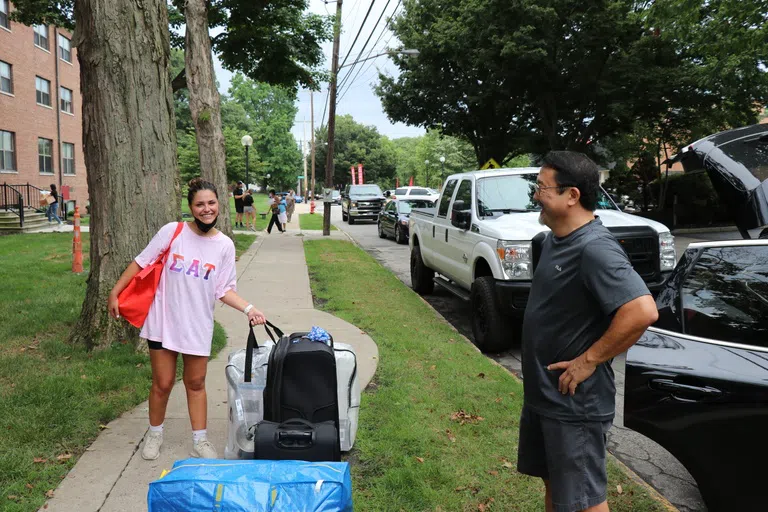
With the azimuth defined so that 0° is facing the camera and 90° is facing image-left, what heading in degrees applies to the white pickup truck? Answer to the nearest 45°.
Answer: approximately 315°

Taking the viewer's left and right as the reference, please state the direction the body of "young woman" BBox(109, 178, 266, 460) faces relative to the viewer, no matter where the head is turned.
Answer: facing the viewer

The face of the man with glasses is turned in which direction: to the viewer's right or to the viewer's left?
to the viewer's left

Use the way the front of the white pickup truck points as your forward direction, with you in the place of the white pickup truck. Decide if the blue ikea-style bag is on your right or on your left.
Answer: on your right

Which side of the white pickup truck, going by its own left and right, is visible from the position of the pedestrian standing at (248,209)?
back

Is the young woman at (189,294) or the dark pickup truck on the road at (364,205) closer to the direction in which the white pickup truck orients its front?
the young woman

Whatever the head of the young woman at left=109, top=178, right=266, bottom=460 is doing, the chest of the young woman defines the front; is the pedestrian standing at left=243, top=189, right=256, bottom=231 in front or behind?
behind

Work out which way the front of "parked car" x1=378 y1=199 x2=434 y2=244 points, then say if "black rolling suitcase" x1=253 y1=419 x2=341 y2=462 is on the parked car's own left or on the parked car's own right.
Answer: on the parked car's own right

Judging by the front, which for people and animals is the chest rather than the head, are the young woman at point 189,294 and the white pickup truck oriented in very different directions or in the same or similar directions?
same or similar directions

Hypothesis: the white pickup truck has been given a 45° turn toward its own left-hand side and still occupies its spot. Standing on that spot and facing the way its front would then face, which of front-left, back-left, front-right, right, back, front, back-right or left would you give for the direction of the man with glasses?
right

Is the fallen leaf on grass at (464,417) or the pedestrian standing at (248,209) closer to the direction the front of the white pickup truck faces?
the fallen leaf on grass

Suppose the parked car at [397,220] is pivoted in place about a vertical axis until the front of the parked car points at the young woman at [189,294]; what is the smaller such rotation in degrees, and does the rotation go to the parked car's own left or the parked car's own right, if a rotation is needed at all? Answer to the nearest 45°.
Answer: approximately 45° to the parked car's own right

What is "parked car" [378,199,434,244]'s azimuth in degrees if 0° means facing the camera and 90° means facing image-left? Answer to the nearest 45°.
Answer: approximately 315°

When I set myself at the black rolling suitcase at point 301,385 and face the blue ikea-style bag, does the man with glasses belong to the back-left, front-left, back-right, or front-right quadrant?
front-left

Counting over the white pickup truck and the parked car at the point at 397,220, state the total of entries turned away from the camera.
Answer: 0

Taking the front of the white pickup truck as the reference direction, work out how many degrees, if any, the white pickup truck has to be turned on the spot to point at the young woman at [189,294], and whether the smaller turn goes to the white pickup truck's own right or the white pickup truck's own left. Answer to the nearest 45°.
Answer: approximately 45° to the white pickup truck's own right

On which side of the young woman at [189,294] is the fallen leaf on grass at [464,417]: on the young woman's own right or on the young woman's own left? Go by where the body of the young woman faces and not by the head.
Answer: on the young woman's own left
